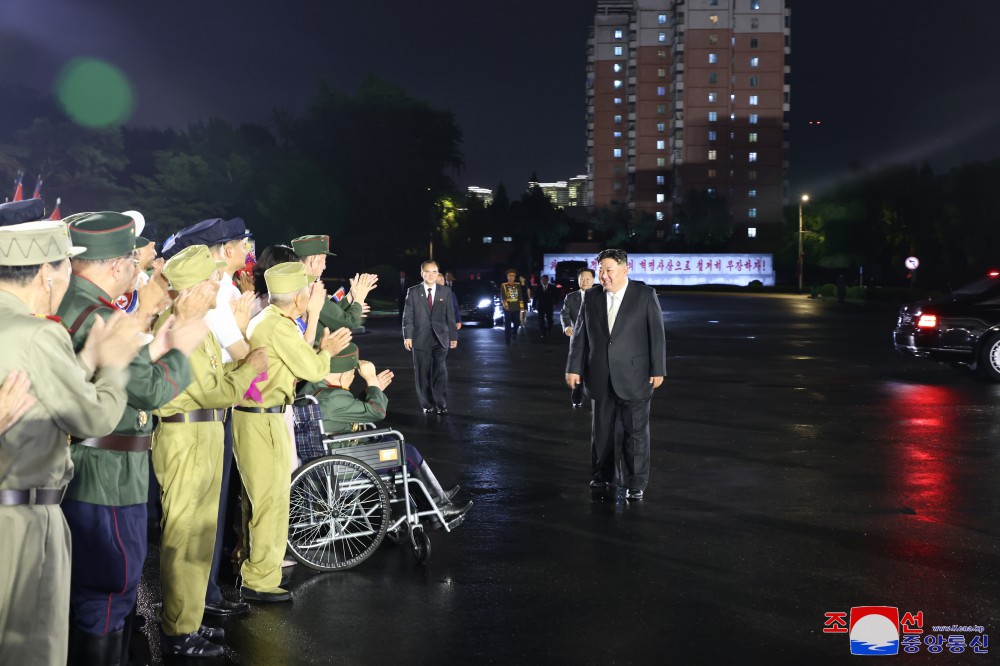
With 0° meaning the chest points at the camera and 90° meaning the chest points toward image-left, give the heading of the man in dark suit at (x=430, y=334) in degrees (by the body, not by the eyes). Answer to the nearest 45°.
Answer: approximately 0°

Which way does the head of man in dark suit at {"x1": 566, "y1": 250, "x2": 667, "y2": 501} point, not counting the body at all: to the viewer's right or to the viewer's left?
to the viewer's left

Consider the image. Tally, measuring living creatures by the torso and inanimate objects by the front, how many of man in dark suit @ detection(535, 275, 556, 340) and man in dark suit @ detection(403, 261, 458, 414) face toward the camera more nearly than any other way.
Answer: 2

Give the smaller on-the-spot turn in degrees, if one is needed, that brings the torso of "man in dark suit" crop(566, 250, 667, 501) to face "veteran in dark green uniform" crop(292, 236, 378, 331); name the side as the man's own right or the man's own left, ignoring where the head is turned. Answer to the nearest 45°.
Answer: approximately 45° to the man's own right

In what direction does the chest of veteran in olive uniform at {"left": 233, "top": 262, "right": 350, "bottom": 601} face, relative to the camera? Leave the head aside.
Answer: to the viewer's right

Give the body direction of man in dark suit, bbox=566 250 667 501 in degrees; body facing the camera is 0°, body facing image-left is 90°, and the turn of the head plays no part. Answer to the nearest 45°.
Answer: approximately 45°

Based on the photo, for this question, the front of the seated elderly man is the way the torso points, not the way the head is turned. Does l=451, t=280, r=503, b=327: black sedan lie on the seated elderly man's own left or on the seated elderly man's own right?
on the seated elderly man's own left

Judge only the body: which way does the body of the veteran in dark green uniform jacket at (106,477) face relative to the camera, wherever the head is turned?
to the viewer's right

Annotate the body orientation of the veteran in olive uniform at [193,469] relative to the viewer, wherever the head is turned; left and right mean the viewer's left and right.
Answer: facing to the right of the viewer

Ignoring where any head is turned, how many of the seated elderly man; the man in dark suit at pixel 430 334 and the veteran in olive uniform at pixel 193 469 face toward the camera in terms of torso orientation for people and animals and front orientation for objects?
1

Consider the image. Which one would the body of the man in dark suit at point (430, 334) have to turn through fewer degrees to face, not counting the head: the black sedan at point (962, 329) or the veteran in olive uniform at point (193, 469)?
the veteran in olive uniform

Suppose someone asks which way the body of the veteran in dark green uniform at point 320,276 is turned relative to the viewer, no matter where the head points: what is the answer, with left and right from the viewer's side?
facing to the right of the viewer

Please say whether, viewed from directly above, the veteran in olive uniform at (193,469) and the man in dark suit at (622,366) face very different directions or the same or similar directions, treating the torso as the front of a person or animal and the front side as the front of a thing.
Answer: very different directions

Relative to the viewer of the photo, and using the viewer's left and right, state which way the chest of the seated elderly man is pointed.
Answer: facing to the right of the viewer

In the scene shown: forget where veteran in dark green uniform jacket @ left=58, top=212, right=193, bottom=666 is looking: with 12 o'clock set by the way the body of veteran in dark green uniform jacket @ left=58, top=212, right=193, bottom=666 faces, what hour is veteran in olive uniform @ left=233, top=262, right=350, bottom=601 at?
veteran in olive uniform @ left=233, top=262, right=350, bottom=601 is roughly at 10 o'clock from veteran in dark green uniform jacket @ left=58, top=212, right=193, bottom=666.

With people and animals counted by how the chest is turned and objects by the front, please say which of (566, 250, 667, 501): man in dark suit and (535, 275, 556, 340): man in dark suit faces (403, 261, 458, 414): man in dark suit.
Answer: (535, 275, 556, 340): man in dark suit
